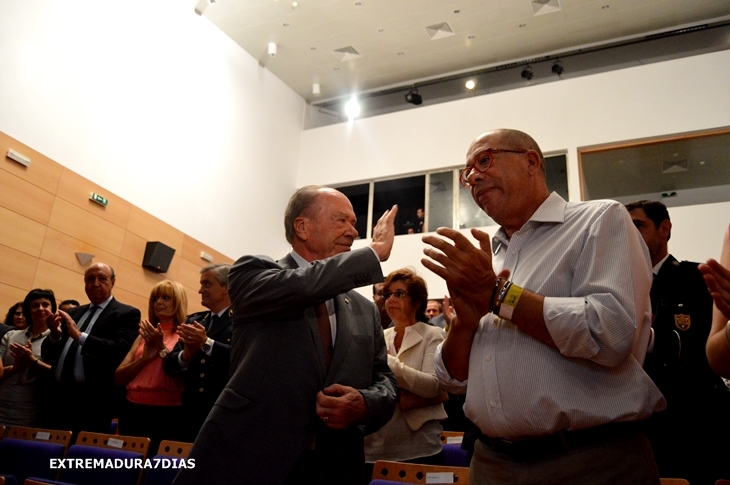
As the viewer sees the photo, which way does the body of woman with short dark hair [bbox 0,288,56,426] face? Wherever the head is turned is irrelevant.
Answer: toward the camera

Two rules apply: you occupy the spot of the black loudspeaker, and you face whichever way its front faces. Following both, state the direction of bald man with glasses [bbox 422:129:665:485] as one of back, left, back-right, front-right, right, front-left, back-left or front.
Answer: front-right

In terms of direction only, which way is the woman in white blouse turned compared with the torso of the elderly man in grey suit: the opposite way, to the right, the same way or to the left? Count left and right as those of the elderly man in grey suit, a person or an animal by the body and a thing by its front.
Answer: to the right

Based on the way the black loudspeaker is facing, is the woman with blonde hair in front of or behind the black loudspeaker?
in front

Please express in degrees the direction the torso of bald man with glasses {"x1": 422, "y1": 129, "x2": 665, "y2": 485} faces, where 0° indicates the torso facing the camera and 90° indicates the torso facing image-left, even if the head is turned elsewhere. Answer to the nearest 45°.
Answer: approximately 45°

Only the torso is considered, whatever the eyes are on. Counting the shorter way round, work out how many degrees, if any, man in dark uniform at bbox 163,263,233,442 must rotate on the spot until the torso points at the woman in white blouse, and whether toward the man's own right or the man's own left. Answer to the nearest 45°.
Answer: approximately 90° to the man's own left

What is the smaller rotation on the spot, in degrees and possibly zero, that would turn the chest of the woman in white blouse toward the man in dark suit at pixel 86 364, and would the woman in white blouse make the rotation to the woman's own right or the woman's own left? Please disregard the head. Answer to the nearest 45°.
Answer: approximately 45° to the woman's own right

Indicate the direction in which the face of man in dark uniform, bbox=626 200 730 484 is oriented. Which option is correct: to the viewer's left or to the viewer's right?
to the viewer's left

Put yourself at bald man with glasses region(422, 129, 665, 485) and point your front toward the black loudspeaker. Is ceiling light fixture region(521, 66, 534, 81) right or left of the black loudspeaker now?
right

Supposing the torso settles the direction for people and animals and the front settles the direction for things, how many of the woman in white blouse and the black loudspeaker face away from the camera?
0

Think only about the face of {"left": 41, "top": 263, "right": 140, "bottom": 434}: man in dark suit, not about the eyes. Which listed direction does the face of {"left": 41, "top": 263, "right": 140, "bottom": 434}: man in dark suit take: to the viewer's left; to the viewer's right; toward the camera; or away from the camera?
toward the camera

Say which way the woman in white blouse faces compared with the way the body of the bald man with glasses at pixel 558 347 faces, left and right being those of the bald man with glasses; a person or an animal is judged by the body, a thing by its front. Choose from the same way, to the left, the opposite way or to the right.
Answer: the same way

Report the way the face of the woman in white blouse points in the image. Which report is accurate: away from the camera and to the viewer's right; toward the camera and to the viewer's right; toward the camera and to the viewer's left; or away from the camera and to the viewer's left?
toward the camera and to the viewer's left

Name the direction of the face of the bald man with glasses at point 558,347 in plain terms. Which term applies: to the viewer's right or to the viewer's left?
to the viewer's left

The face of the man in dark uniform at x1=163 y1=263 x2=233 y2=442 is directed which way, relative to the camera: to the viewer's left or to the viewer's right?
to the viewer's left
